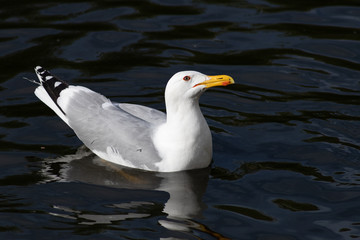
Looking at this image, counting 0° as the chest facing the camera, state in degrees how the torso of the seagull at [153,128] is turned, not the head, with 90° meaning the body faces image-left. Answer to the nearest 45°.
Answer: approximately 270°
